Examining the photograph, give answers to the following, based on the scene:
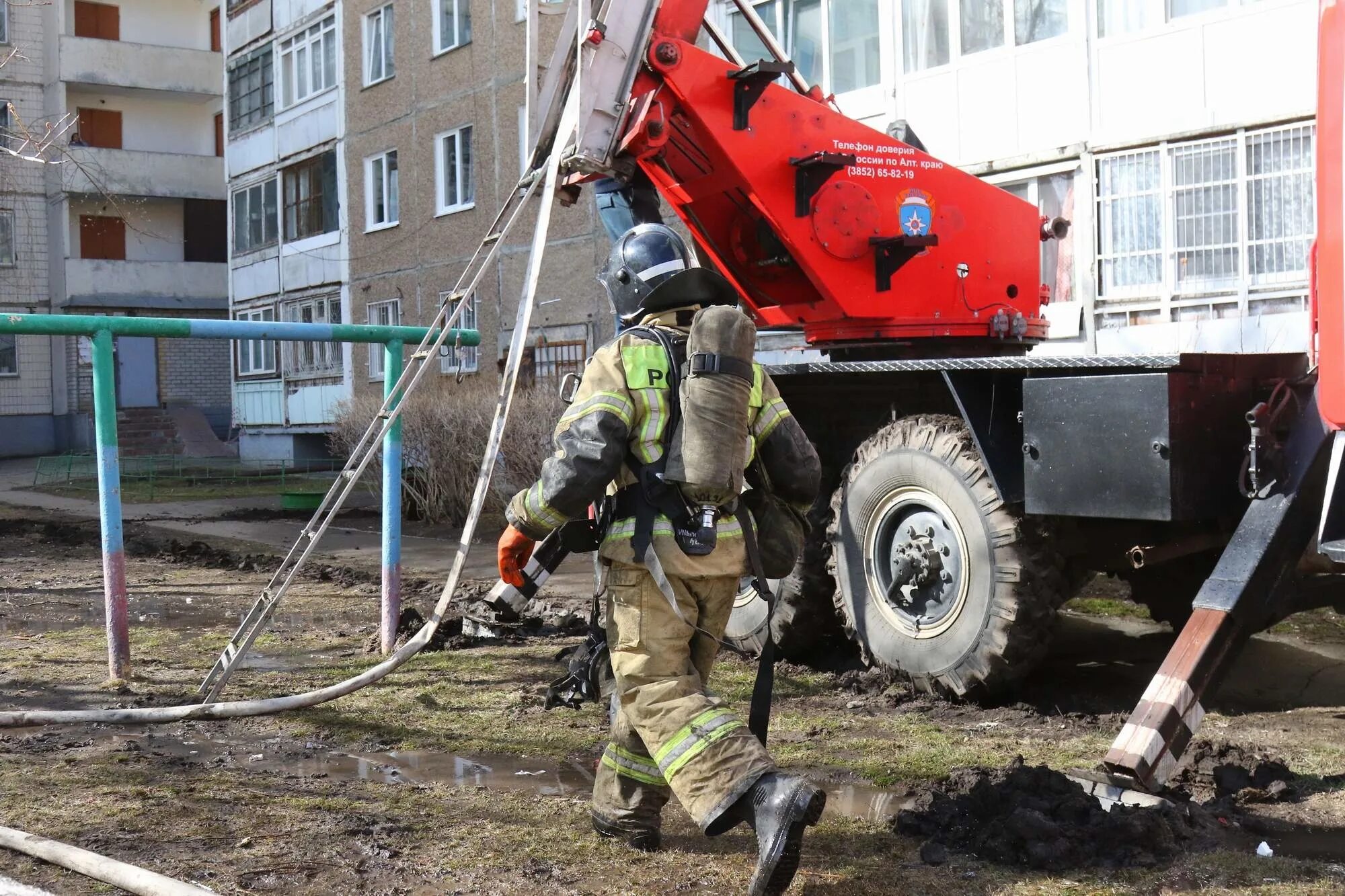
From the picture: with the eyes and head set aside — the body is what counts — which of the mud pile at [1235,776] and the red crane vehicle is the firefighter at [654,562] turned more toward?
the red crane vehicle

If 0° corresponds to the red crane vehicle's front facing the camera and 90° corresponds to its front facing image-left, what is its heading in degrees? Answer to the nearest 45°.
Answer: approximately 315°

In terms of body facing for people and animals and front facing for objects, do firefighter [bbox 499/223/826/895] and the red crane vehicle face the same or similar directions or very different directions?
very different directions

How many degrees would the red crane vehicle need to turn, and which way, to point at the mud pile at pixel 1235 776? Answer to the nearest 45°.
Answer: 0° — it already faces it

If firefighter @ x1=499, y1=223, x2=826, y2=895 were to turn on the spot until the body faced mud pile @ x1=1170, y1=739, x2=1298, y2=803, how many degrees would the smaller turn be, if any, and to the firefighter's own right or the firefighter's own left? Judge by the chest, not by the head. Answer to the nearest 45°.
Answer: approximately 135° to the firefighter's own right

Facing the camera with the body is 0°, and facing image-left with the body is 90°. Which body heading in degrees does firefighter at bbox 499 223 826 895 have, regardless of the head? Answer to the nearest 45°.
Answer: approximately 135°

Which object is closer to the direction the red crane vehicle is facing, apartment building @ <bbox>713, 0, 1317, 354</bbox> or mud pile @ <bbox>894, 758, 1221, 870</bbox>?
the mud pile

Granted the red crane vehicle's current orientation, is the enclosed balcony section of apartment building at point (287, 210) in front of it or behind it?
behind
